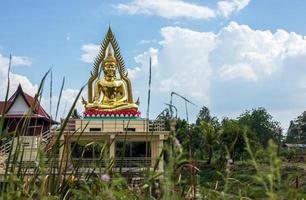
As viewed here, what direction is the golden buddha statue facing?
toward the camera
